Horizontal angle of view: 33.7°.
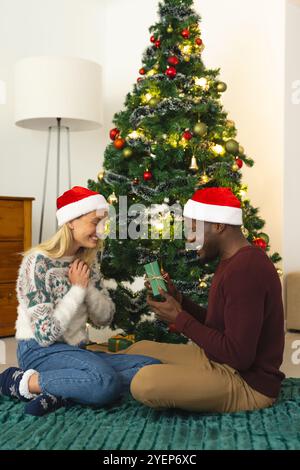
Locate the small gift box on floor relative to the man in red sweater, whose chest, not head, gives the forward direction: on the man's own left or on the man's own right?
on the man's own right

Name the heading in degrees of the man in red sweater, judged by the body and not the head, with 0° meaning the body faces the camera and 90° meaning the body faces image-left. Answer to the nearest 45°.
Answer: approximately 90°

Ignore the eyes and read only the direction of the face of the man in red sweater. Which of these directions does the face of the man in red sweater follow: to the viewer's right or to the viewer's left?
to the viewer's left

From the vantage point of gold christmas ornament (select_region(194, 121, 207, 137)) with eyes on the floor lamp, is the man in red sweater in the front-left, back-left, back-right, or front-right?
back-left

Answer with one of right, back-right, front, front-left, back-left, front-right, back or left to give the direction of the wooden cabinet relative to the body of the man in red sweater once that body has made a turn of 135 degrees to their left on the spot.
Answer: back

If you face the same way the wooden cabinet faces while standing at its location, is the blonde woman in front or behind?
in front

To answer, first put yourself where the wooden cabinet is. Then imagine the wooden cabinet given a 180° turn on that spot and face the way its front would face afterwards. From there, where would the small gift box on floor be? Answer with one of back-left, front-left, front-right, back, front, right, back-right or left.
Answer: back-right

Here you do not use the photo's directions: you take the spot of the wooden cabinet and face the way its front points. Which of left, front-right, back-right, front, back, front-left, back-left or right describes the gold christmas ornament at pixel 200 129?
front-left
